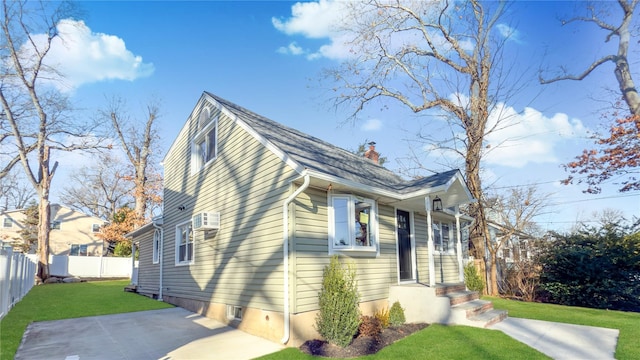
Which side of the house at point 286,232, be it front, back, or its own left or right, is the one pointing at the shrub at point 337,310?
front

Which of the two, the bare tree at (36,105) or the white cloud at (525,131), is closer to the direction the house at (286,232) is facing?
the white cloud

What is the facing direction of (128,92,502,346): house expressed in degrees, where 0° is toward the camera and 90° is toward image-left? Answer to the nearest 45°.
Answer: approximately 315°

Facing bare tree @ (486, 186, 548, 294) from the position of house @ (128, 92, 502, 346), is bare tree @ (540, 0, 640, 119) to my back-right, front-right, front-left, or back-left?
front-right

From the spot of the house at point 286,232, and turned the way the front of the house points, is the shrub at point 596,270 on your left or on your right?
on your left

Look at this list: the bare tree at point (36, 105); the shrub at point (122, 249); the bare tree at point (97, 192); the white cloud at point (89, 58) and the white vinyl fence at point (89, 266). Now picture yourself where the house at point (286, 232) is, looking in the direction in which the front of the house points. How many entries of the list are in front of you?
0

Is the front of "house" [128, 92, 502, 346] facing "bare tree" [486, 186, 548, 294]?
no

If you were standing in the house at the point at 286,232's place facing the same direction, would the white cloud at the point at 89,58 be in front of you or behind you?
behind

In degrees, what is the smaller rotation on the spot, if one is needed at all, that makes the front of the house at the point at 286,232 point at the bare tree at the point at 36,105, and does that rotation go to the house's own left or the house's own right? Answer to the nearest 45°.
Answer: approximately 180°

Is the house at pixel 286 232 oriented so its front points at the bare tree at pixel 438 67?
no

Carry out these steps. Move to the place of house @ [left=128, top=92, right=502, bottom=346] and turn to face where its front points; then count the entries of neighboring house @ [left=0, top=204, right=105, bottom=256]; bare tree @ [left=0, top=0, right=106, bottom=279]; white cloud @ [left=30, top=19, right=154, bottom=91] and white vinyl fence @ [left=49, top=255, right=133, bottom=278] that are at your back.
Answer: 4

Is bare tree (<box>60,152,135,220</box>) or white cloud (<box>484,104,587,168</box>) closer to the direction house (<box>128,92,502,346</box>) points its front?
the white cloud

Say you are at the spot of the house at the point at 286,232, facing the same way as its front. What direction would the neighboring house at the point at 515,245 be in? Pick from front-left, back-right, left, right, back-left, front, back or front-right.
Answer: left
